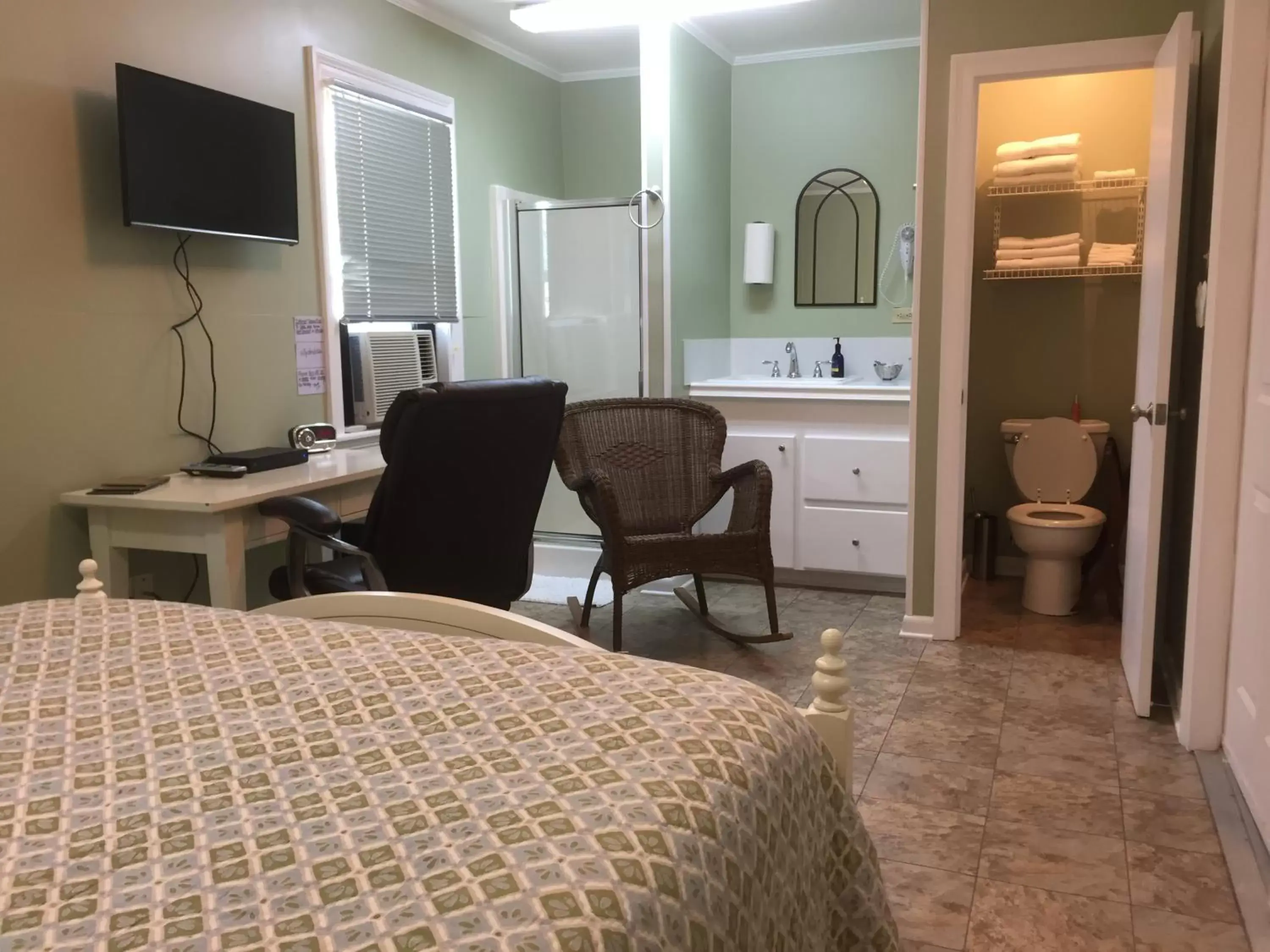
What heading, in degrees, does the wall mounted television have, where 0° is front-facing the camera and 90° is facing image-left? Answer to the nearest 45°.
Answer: approximately 315°

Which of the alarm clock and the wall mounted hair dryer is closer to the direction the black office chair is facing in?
the alarm clock

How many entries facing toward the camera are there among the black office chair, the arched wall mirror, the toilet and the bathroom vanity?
3

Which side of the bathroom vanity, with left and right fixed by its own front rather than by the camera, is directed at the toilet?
left

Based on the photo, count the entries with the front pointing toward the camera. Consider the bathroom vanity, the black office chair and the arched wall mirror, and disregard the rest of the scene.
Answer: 2

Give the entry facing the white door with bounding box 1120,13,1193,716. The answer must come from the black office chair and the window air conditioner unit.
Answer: the window air conditioner unit
